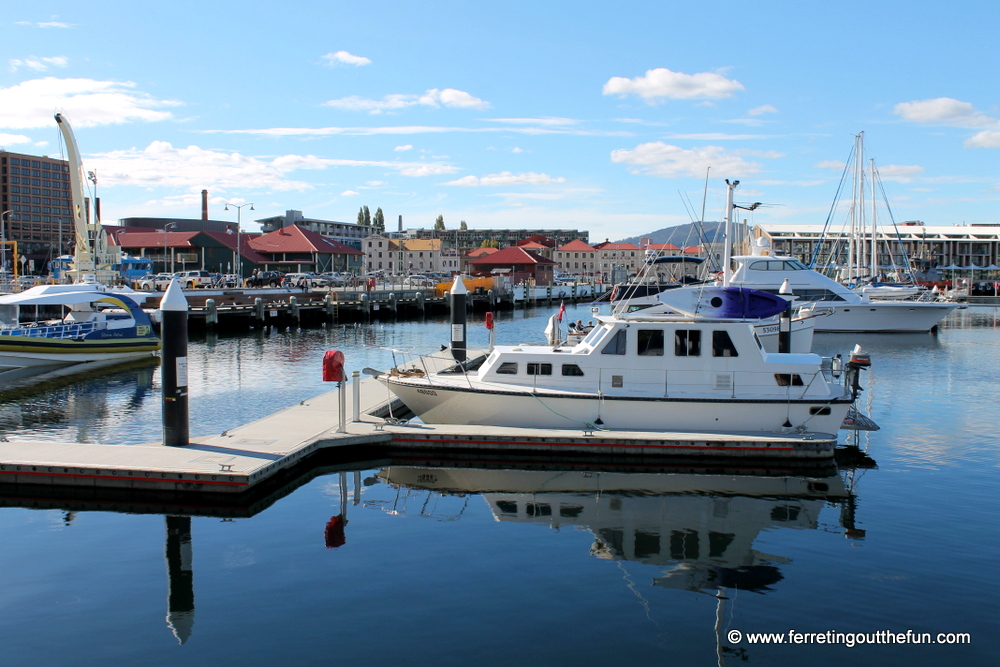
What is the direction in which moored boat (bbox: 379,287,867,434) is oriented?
to the viewer's left

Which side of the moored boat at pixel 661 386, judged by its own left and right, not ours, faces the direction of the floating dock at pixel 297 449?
front

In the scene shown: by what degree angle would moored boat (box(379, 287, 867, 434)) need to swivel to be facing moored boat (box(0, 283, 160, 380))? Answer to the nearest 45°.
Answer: approximately 45° to its right
